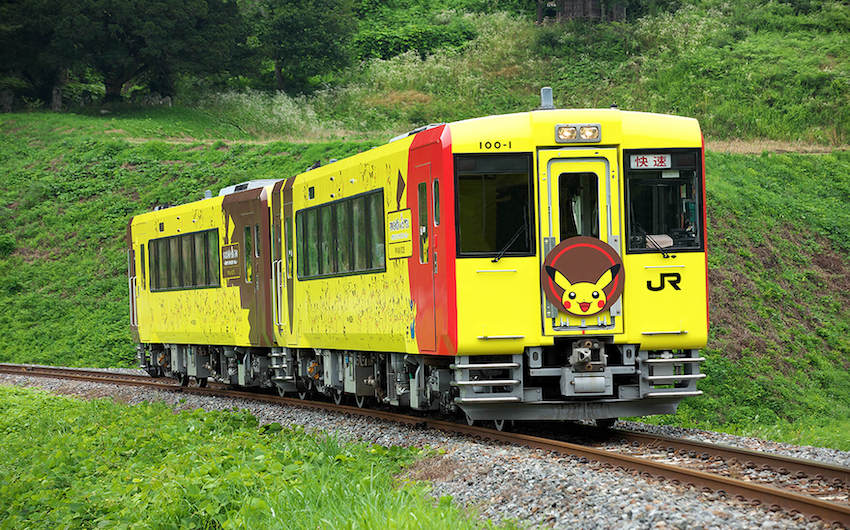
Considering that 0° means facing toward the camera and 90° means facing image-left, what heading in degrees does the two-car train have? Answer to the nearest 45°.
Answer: approximately 315°

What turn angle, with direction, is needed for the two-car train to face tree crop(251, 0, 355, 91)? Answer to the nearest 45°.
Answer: approximately 135° to its left
